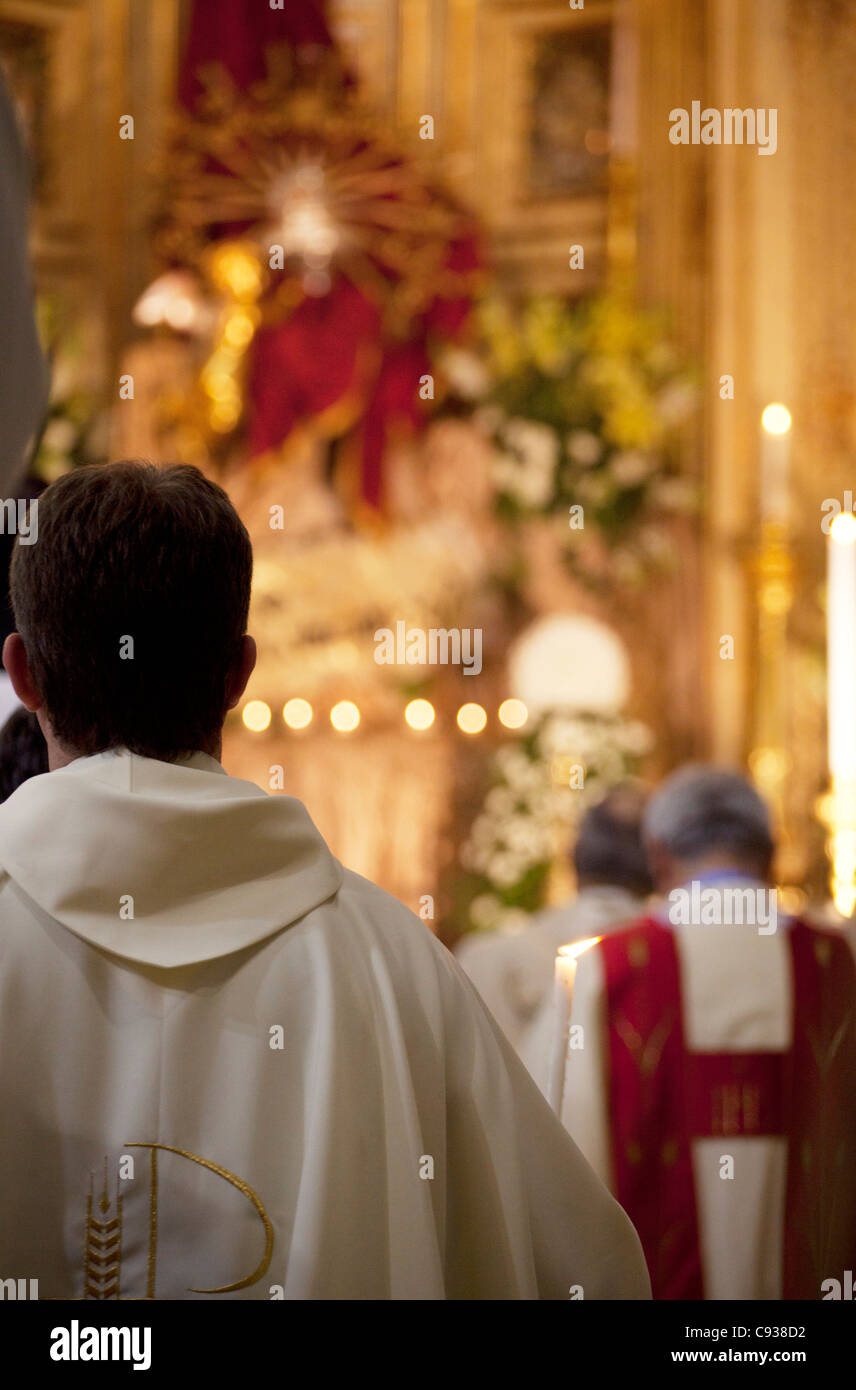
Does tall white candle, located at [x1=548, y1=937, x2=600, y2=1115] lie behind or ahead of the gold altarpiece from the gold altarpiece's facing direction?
ahead

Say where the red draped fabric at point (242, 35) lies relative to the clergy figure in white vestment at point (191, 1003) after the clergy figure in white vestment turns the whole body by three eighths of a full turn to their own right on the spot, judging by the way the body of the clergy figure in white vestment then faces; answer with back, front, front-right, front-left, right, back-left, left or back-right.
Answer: back-left

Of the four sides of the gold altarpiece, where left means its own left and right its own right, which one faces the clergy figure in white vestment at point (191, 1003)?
front

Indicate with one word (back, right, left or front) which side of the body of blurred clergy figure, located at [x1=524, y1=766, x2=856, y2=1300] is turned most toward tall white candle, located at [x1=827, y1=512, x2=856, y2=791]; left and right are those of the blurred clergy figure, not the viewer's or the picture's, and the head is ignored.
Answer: front

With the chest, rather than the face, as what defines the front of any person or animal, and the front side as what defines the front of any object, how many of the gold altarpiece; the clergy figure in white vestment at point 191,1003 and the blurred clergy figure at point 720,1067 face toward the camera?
1

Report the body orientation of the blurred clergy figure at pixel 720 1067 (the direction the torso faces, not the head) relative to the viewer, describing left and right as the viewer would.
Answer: facing away from the viewer

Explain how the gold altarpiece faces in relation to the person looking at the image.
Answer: facing the viewer

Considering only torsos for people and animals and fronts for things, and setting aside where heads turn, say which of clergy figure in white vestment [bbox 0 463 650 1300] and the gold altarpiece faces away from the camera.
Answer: the clergy figure in white vestment

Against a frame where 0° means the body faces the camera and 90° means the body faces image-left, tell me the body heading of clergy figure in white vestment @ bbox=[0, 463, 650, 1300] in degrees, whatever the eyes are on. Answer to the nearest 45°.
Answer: approximately 180°

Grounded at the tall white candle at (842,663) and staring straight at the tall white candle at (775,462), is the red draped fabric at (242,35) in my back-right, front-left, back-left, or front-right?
front-left

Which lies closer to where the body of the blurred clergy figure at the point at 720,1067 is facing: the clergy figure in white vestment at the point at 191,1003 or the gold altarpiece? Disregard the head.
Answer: the gold altarpiece
